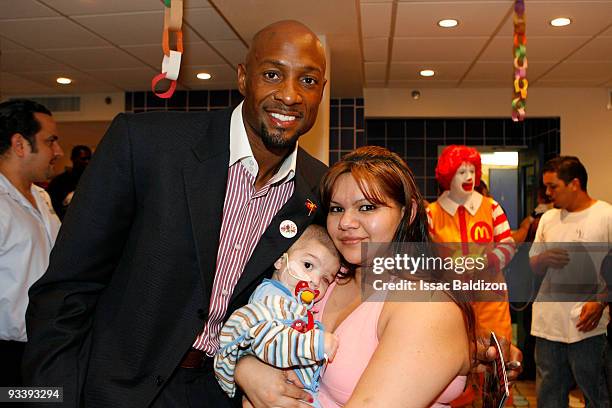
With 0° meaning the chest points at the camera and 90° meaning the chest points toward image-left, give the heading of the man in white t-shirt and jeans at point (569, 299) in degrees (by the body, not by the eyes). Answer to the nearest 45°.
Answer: approximately 45°

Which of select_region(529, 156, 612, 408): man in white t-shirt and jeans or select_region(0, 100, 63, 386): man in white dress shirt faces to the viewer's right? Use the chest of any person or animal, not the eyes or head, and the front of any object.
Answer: select_region(0, 100, 63, 386): man in white dress shirt

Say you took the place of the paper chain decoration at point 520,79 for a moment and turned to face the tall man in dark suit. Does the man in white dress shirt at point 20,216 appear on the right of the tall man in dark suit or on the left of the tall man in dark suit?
right

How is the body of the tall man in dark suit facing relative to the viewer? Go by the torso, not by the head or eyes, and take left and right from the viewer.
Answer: facing the viewer and to the right of the viewer

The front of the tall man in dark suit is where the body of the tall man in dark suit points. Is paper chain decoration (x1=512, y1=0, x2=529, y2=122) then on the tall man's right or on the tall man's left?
on the tall man's left

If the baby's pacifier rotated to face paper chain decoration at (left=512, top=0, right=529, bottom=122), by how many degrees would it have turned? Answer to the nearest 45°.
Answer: approximately 135° to its left

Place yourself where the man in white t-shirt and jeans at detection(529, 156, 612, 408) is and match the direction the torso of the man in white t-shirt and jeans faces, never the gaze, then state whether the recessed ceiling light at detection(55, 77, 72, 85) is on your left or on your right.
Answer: on your right

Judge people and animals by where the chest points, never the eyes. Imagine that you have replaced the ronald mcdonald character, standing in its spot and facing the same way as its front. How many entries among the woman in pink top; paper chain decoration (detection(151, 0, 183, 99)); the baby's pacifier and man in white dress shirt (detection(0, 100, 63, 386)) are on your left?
0

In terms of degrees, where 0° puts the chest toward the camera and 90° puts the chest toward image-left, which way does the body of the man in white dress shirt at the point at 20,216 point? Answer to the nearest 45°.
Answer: approximately 270°

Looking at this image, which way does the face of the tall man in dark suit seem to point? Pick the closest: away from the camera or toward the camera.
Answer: toward the camera

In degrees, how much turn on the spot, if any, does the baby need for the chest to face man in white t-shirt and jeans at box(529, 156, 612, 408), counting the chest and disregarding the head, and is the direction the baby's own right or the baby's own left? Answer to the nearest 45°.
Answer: approximately 90° to the baby's own left

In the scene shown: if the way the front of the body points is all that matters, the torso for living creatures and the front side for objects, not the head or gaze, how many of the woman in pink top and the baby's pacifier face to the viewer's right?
0

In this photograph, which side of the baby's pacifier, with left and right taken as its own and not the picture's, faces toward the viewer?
front

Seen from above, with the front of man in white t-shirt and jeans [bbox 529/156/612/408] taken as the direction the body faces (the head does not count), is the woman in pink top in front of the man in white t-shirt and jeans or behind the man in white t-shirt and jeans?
in front

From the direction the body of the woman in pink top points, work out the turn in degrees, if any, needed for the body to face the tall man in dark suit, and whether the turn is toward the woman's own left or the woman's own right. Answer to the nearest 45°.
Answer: approximately 45° to the woman's own right

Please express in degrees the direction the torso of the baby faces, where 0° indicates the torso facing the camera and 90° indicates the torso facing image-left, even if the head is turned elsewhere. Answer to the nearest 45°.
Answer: approximately 315°

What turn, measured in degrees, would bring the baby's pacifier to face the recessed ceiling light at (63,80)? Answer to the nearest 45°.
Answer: approximately 135° to its right

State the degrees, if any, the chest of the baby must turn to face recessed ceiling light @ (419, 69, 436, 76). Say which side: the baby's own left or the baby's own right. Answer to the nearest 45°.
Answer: approximately 135° to the baby's own left
